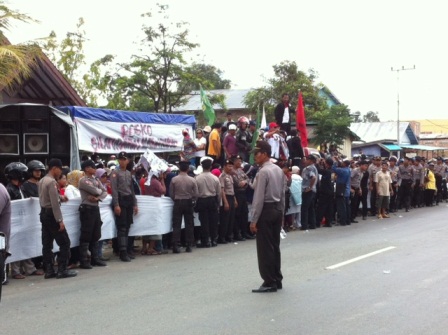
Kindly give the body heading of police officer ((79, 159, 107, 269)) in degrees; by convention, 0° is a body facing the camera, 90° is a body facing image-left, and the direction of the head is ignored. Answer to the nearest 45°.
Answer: approximately 315°

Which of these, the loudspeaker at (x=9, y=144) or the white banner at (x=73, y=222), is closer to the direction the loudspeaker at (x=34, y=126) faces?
the white banner

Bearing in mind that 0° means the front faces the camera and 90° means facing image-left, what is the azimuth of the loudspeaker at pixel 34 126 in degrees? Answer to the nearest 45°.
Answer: approximately 0°

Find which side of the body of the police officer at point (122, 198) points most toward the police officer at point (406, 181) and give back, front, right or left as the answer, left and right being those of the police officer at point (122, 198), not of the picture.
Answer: left

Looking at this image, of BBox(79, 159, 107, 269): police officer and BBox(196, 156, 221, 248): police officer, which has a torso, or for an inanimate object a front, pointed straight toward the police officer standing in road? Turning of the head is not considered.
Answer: BBox(79, 159, 107, 269): police officer

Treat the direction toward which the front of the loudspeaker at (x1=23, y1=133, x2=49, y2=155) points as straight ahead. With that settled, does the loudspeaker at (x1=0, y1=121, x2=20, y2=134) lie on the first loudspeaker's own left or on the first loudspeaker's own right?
on the first loudspeaker's own right

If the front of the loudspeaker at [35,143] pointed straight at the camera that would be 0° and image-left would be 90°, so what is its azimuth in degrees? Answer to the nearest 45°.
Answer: approximately 0°
